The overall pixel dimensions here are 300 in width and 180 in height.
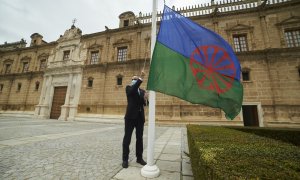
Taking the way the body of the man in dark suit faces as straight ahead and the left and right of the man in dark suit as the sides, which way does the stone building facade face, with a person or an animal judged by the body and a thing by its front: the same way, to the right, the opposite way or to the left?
to the right

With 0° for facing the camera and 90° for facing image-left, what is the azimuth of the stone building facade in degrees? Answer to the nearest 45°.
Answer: approximately 45°

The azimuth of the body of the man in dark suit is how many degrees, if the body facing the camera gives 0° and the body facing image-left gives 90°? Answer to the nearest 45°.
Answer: approximately 315°

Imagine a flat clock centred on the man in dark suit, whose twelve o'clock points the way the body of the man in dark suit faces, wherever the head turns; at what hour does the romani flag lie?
The romani flag is roughly at 11 o'clock from the man in dark suit.

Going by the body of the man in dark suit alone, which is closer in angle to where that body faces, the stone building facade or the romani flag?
the romani flag
